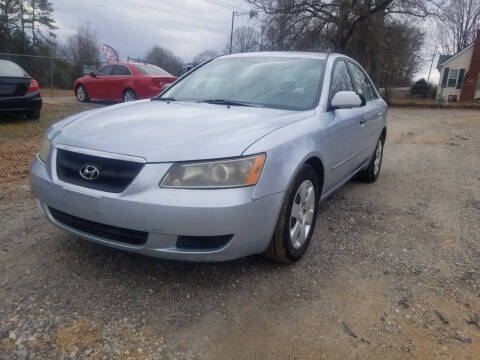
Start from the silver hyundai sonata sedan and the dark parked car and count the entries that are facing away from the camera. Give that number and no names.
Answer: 1

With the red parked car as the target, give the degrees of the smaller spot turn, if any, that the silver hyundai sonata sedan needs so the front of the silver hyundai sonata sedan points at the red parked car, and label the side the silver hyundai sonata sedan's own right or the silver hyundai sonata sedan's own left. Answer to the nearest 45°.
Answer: approximately 135° to the silver hyundai sonata sedan's own right

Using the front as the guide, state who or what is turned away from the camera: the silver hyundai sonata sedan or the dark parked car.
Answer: the dark parked car

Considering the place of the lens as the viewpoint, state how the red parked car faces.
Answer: facing away from the viewer and to the left of the viewer

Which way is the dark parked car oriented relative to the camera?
away from the camera

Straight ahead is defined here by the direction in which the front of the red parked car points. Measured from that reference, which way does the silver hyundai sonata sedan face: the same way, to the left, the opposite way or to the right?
to the left

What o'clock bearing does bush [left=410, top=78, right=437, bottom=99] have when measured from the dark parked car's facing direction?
The bush is roughly at 2 o'clock from the dark parked car.

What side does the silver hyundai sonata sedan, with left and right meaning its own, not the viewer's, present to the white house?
back

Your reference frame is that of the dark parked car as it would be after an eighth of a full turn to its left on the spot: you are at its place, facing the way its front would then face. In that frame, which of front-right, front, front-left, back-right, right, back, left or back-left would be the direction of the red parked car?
right

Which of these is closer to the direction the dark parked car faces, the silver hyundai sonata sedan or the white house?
the white house

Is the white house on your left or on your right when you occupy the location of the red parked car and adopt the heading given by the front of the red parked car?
on your right

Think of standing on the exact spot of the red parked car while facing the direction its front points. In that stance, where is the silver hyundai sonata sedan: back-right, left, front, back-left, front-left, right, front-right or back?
back-left
